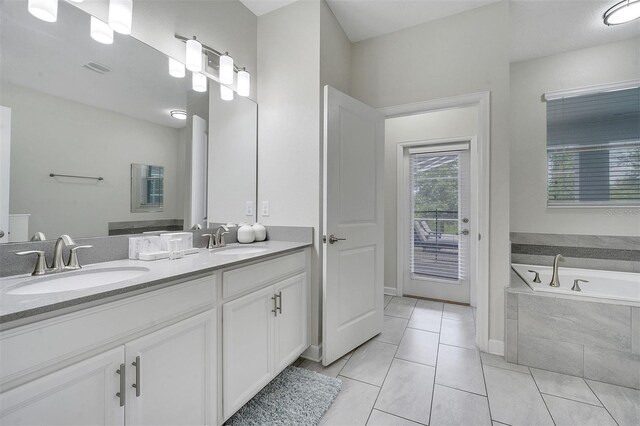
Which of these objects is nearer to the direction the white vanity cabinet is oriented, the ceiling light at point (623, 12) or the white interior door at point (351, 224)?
the ceiling light

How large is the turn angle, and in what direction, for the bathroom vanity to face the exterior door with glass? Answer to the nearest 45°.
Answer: approximately 45° to its left

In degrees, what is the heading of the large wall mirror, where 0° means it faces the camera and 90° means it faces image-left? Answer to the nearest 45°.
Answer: approximately 315°

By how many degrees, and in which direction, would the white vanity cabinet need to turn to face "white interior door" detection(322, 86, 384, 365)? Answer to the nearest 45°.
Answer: approximately 90° to its left

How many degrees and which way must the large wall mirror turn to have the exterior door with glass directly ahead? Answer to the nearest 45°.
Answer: approximately 45° to its left

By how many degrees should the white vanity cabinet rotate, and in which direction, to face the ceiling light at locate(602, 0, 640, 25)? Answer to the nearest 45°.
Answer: approximately 45° to its left

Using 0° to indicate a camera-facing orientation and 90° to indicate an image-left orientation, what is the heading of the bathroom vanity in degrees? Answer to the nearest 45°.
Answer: approximately 315°

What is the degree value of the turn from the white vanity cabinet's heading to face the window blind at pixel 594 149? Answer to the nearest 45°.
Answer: approximately 45° to its left
